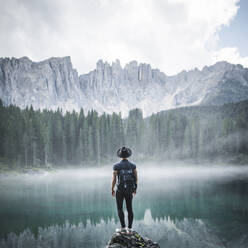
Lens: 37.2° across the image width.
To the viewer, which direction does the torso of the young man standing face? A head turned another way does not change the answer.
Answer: away from the camera
